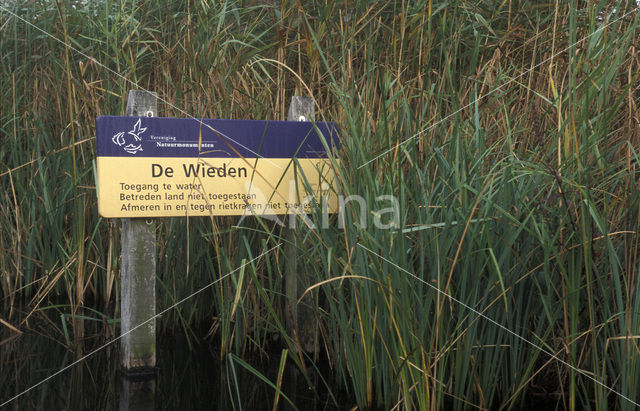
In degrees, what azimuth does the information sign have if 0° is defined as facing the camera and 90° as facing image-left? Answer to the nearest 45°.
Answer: approximately 0°
